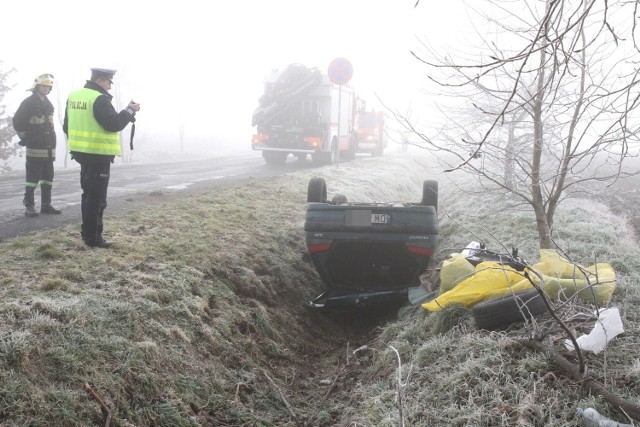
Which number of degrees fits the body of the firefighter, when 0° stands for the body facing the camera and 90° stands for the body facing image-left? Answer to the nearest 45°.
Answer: approximately 315°

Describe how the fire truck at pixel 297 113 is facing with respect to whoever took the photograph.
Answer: facing away from the viewer and to the right of the viewer

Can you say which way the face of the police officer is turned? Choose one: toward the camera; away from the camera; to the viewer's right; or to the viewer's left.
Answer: to the viewer's right

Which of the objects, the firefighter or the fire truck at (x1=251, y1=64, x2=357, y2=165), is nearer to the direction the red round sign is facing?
the firefighter

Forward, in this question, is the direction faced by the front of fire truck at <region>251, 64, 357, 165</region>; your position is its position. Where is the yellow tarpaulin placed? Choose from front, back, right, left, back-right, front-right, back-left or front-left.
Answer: back-right

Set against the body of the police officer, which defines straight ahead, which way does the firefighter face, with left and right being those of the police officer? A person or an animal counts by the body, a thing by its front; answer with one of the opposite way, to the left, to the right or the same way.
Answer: to the right

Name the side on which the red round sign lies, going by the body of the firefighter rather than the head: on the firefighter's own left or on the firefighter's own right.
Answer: on the firefighter's own left

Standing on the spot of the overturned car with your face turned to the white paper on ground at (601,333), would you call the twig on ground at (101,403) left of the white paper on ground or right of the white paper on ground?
right

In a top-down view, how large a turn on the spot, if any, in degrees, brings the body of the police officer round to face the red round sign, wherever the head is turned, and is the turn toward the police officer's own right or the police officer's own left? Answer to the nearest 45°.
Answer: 0° — they already face it
